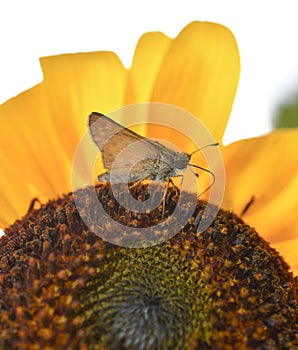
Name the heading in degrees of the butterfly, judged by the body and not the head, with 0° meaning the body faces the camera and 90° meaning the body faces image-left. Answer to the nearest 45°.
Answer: approximately 270°

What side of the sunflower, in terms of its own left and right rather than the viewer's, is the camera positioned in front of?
front
